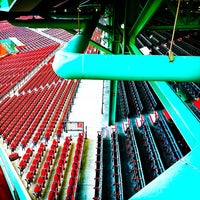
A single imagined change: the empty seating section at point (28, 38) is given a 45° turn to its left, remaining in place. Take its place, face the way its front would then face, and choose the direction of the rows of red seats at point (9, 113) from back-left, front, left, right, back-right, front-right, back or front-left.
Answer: front

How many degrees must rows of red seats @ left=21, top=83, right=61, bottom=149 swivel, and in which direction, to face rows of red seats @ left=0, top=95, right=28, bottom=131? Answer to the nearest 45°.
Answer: approximately 45° to its right

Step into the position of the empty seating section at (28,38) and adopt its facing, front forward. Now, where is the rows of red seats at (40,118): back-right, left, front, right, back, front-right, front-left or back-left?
front-left

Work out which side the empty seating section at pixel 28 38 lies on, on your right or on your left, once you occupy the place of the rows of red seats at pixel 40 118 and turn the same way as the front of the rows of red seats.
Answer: on your right

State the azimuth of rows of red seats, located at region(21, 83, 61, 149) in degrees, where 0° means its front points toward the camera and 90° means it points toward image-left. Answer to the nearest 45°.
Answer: approximately 90°
